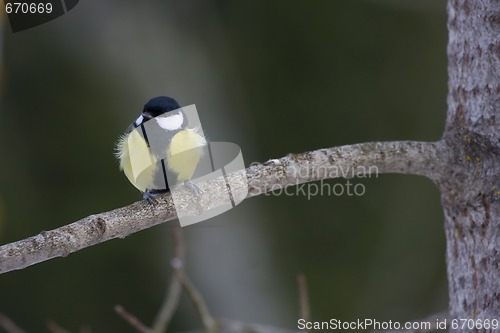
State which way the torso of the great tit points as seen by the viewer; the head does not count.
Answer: toward the camera

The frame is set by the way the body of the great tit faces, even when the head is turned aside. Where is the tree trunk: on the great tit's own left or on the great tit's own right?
on the great tit's own left
